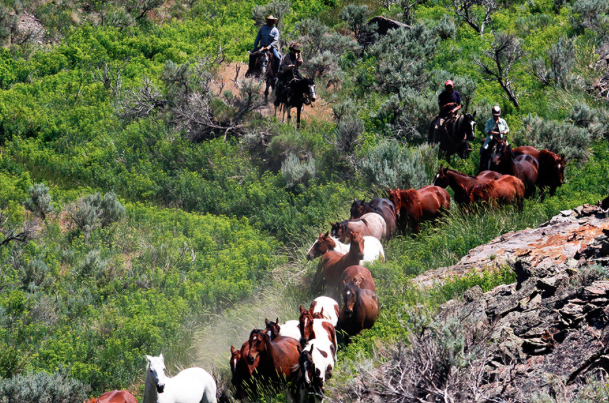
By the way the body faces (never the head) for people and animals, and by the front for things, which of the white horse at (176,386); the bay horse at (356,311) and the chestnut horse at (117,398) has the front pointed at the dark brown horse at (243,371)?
the bay horse at (356,311)

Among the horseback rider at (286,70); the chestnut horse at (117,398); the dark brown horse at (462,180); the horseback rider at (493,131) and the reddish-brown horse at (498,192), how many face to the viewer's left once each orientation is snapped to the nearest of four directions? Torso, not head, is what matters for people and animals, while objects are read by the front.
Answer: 3

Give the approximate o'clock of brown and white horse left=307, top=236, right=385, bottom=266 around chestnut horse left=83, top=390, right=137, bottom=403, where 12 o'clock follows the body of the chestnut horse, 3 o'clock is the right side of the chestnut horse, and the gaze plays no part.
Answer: The brown and white horse is roughly at 5 o'clock from the chestnut horse.

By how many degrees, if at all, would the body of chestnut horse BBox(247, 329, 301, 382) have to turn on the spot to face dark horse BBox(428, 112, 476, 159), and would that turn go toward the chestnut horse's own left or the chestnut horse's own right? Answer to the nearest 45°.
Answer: approximately 180°

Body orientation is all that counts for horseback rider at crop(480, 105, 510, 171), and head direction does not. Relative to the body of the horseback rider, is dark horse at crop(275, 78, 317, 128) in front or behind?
behind

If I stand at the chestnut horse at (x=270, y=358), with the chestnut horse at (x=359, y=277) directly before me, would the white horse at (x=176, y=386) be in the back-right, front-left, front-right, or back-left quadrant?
back-left

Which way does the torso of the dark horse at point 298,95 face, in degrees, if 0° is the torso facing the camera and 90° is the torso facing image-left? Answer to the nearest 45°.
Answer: approximately 315°

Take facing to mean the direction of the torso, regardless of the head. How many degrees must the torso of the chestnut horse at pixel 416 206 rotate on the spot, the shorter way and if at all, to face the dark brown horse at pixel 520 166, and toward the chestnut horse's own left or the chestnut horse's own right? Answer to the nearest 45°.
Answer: approximately 180°

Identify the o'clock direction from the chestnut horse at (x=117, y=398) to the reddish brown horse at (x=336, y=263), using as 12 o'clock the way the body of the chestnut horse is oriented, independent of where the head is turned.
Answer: The reddish brown horse is roughly at 5 o'clock from the chestnut horse.

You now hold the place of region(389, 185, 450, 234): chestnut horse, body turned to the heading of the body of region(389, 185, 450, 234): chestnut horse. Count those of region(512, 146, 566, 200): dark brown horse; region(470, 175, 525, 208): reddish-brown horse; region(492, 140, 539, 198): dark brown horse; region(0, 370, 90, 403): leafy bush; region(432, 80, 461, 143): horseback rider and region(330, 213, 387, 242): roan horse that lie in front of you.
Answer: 2

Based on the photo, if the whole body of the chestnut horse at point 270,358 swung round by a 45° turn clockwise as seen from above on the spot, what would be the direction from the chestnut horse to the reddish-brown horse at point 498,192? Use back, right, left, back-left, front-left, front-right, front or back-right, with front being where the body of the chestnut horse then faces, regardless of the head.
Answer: back-right

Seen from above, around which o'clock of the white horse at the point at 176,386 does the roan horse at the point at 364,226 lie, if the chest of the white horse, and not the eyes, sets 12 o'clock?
The roan horse is roughly at 6 o'clock from the white horse.

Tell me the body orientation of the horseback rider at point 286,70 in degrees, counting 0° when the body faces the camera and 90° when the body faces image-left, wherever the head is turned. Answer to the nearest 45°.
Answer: approximately 315°

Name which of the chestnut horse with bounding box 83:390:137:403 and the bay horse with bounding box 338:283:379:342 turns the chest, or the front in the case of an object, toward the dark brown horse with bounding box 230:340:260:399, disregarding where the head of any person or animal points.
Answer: the bay horse with bounding box 338:283:379:342

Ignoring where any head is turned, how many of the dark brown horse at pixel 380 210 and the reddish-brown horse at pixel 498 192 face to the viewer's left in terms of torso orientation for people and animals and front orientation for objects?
2

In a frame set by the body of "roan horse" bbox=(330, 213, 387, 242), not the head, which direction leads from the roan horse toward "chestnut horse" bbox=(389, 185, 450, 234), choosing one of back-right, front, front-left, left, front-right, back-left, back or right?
back-right
